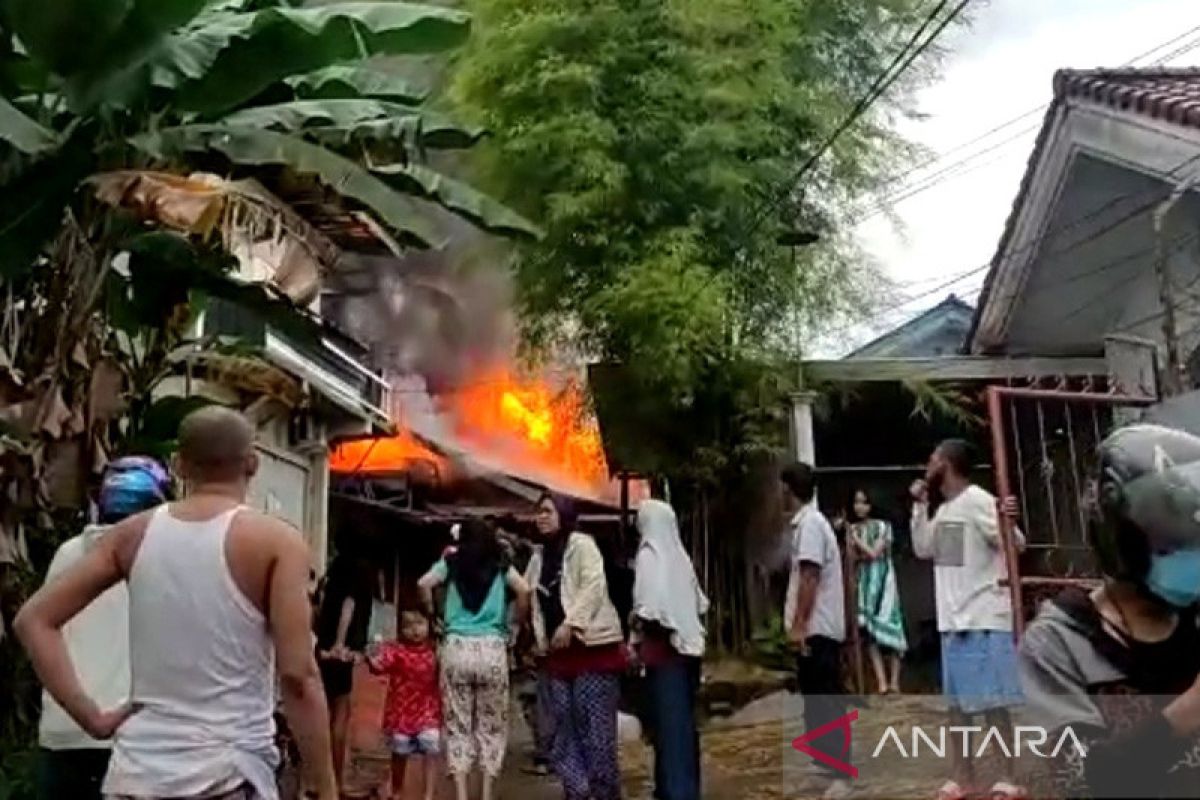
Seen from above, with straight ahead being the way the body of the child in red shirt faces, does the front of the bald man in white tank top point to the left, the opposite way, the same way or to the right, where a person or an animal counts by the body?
the opposite way

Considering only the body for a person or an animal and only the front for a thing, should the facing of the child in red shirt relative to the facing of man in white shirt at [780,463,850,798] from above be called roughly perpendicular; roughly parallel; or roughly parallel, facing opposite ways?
roughly perpendicular

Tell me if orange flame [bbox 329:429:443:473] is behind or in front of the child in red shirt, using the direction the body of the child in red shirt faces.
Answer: behind

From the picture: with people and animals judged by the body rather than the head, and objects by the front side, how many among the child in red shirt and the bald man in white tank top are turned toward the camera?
1

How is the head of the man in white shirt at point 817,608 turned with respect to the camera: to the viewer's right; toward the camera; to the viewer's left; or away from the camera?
to the viewer's left

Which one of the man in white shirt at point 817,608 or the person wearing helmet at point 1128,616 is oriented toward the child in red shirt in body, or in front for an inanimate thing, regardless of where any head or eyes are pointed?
the man in white shirt

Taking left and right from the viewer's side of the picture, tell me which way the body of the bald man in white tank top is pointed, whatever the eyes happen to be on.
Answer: facing away from the viewer

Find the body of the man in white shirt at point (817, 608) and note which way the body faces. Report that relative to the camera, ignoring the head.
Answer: to the viewer's left
